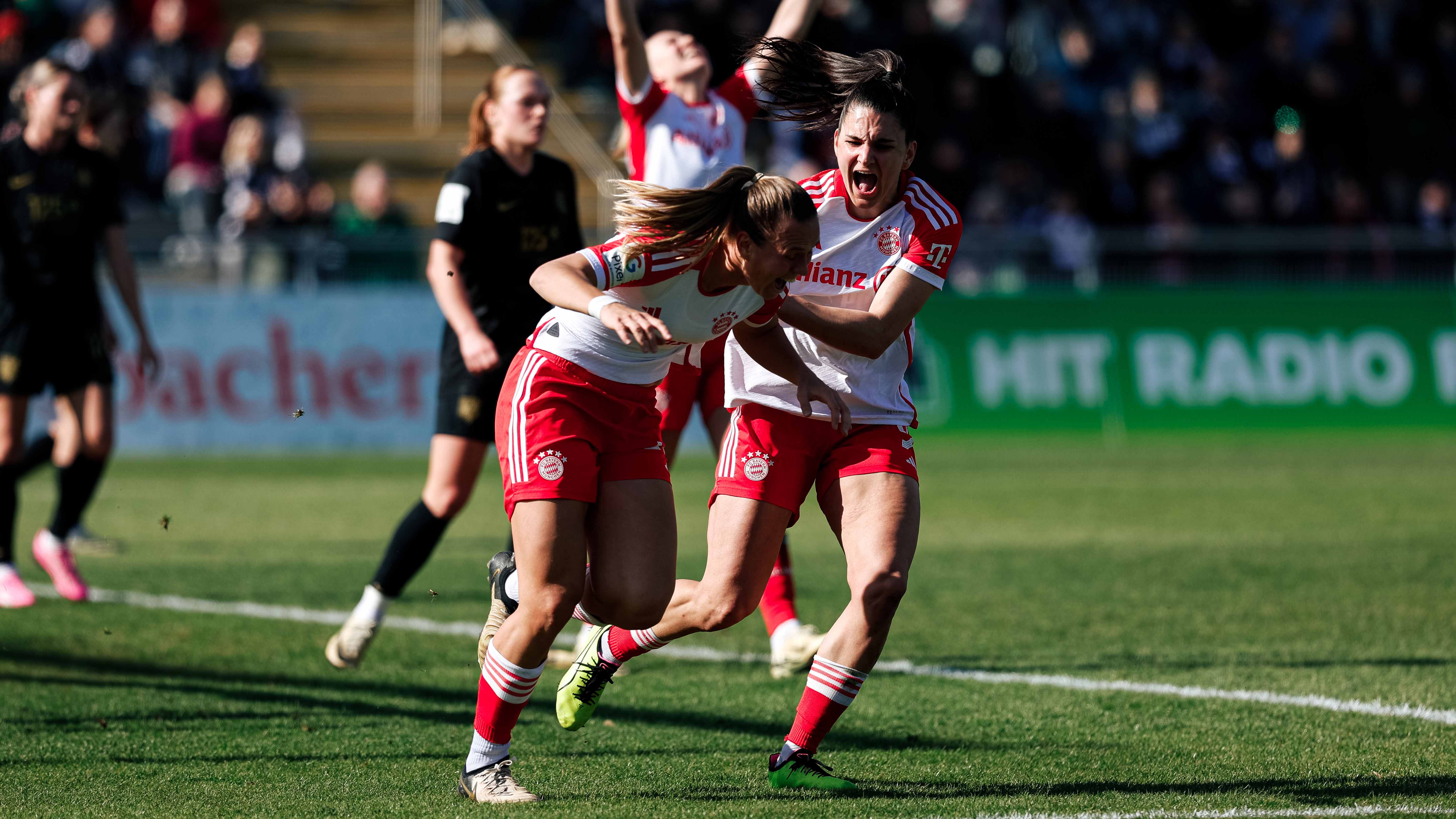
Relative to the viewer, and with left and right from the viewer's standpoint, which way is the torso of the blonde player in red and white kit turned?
facing the viewer and to the right of the viewer

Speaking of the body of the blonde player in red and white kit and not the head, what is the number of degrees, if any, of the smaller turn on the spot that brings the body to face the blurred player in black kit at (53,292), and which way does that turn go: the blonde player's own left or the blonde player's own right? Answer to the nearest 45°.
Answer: approximately 180°

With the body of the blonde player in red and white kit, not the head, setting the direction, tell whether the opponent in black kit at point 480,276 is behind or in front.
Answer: behind

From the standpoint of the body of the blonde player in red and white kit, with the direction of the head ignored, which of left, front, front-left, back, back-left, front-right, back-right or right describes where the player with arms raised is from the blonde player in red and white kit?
back-left

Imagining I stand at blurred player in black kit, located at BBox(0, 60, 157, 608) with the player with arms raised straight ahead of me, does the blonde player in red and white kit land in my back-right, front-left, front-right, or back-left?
front-right
